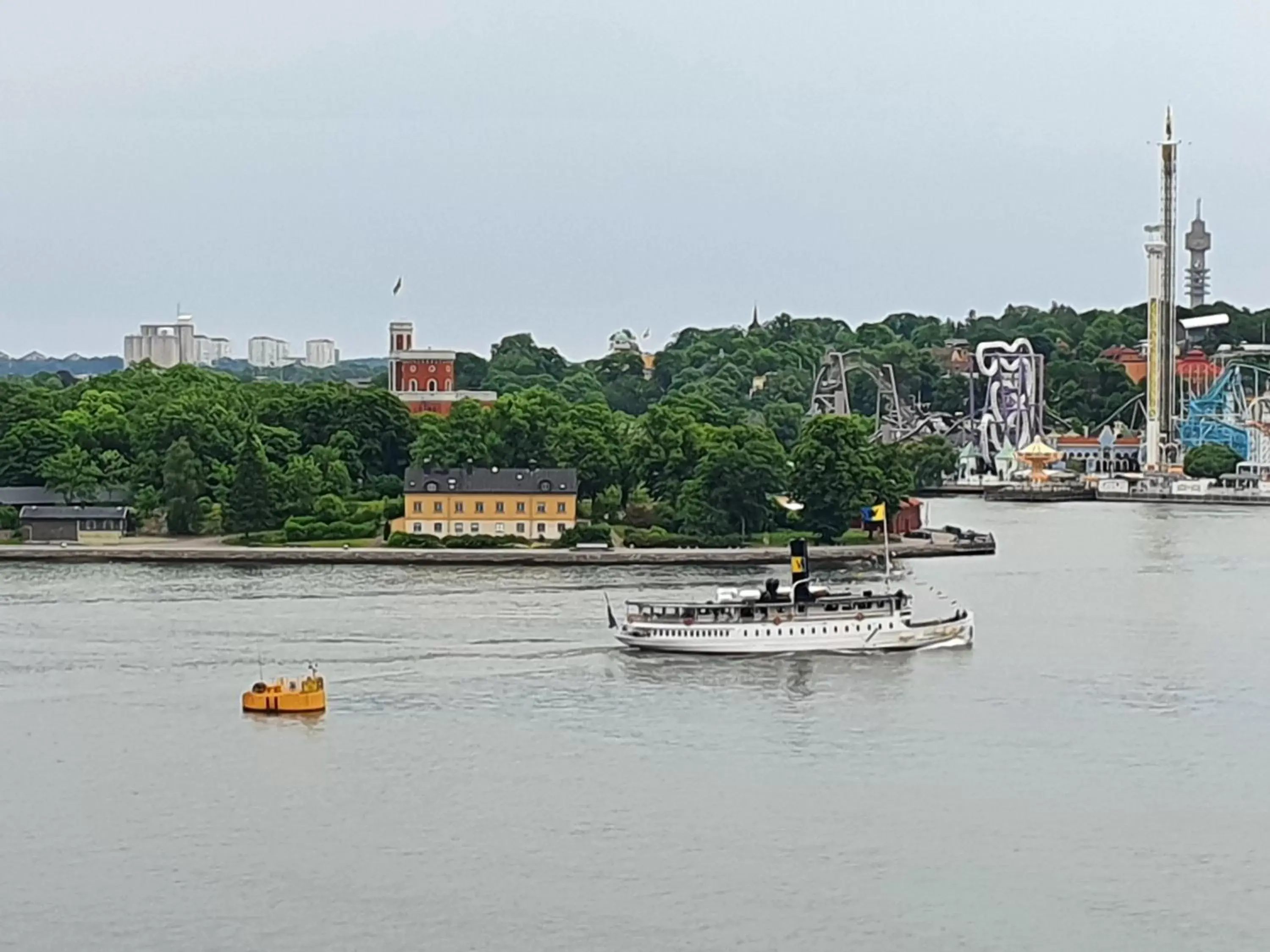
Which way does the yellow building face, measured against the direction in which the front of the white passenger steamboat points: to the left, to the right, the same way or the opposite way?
to the right

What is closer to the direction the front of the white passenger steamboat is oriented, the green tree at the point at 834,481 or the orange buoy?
the green tree

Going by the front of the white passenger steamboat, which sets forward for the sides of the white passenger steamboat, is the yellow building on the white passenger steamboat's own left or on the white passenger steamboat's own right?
on the white passenger steamboat's own left

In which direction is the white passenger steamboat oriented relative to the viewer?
to the viewer's right

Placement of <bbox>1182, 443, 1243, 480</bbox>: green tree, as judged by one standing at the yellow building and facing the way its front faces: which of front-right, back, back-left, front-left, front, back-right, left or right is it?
back-left

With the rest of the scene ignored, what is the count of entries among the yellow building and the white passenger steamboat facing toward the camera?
1

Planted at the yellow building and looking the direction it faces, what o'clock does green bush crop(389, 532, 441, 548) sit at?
The green bush is roughly at 2 o'clock from the yellow building.

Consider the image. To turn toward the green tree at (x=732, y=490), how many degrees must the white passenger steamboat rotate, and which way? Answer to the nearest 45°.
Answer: approximately 90° to its left

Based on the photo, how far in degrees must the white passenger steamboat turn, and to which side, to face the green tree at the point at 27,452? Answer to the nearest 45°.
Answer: approximately 135° to its left

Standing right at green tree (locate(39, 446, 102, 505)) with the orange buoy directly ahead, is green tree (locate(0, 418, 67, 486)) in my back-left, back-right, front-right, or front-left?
back-right

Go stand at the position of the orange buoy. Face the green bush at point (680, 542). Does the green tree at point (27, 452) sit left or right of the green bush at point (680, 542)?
left

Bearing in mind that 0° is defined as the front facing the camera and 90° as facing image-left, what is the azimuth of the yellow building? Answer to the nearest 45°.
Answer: approximately 0°
